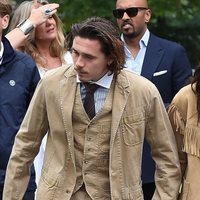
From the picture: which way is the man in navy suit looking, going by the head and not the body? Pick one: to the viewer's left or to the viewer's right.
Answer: to the viewer's left

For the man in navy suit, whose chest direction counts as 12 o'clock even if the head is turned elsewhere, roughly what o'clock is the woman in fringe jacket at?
The woman in fringe jacket is roughly at 10 o'clock from the man in navy suit.

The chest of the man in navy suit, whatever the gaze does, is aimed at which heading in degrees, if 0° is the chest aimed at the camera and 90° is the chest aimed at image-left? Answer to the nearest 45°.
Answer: approximately 45°
